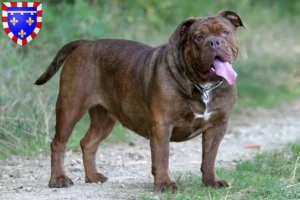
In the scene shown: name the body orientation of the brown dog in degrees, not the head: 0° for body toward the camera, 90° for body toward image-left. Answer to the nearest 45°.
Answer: approximately 315°
